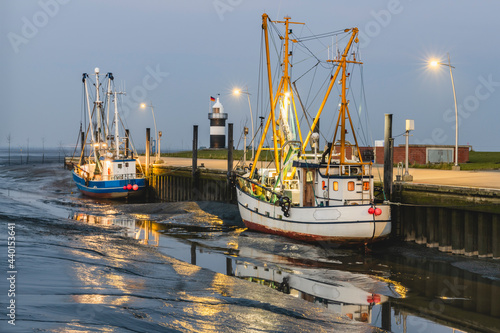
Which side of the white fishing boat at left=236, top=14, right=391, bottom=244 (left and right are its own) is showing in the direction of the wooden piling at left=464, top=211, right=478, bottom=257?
back

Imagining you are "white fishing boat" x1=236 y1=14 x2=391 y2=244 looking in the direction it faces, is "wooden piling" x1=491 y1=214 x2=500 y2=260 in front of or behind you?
behind

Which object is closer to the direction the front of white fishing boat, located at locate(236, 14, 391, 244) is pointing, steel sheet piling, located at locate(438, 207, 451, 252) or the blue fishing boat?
the blue fishing boat

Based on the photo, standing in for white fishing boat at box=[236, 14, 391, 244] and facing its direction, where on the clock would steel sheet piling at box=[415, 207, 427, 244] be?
The steel sheet piling is roughly at 5 o'clock from the white fishing boat.

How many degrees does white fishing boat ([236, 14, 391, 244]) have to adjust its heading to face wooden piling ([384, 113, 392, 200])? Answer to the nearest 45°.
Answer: approximately 135° to its right

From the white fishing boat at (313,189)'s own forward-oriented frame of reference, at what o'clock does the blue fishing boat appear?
The blue fishing boat is roughly at 12 o'clock from the white fishing boat.

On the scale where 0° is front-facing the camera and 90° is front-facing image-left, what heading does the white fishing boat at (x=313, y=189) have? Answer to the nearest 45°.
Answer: approximately 135°

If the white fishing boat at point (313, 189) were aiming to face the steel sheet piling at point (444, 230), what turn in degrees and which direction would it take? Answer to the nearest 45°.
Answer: approximately 135° to its right
